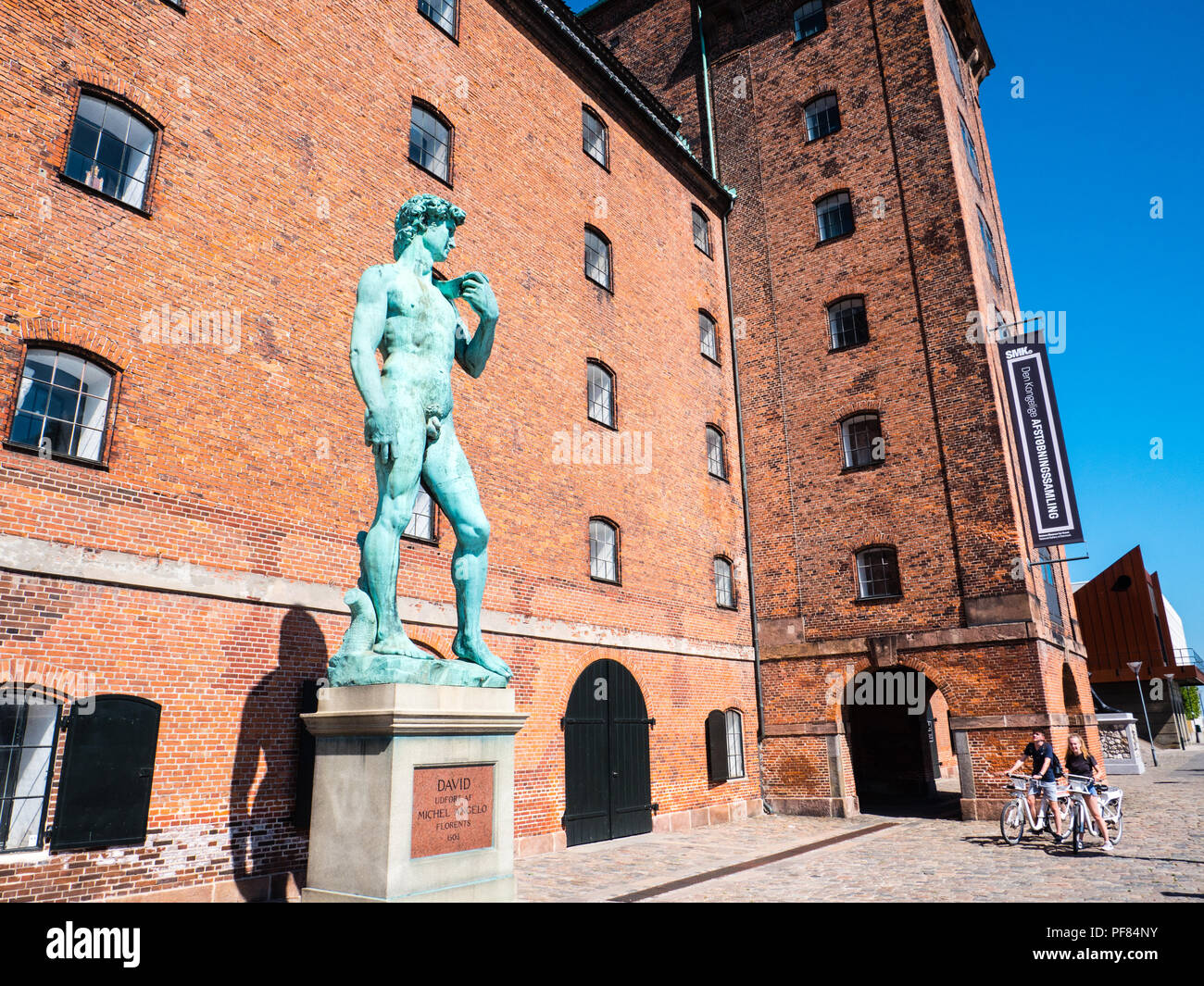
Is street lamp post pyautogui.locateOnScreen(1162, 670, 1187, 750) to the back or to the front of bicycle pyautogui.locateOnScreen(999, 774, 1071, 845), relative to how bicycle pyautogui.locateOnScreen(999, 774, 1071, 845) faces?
to the back

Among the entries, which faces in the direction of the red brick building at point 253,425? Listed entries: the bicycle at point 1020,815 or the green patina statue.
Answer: the bicycle

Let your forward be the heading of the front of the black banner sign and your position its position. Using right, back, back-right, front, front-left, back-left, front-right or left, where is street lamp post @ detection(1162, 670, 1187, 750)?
back

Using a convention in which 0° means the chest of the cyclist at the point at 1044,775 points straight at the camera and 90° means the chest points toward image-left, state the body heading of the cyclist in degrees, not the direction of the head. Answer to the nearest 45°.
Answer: approximately 45°

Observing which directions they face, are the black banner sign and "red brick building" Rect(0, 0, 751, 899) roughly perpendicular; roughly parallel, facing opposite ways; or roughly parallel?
roughly perpendicular

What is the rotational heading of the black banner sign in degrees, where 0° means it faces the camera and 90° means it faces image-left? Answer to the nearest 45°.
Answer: approximately 0°

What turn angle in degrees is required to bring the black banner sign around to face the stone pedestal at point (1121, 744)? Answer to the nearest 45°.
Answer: approximately 180°

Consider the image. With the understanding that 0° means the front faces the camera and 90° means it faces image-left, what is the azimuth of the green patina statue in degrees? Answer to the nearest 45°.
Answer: approximately 315°

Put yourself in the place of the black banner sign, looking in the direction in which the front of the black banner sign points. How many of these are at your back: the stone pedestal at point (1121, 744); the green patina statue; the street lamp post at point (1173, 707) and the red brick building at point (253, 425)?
2

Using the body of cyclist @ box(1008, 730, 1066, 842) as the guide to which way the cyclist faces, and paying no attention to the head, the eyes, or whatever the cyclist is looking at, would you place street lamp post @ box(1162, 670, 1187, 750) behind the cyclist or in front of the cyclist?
behind

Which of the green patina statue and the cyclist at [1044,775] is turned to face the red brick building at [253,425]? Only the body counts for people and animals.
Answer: the cyclist
